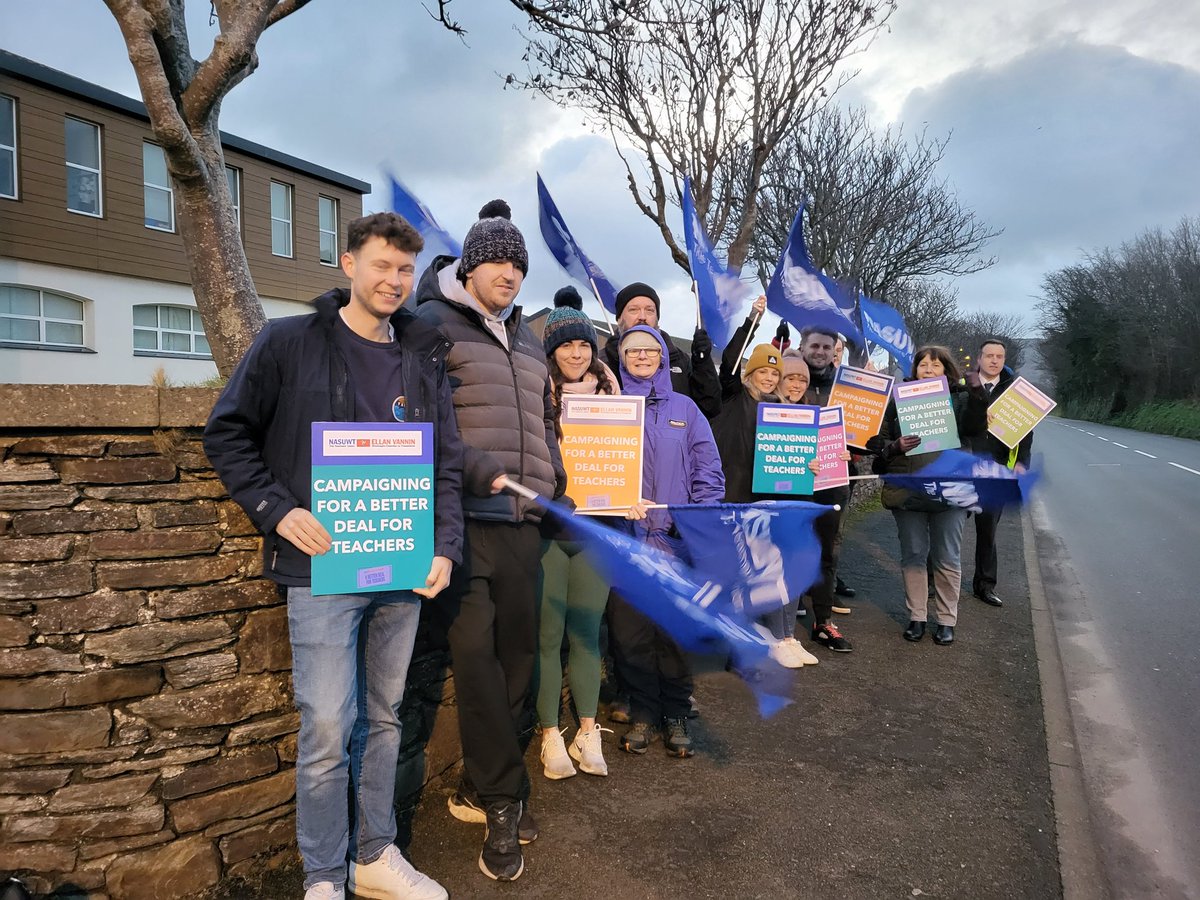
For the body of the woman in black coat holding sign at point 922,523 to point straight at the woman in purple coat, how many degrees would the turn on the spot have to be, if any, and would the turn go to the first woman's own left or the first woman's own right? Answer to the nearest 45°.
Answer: approximately 45° to the first woman's own right

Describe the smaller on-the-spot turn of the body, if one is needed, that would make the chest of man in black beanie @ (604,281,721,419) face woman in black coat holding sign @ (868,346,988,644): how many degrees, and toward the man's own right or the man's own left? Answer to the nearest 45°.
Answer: approximately 135° to the man's own left

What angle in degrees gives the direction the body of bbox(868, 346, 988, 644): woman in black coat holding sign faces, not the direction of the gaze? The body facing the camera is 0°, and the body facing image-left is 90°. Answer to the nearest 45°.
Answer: approximately 0°

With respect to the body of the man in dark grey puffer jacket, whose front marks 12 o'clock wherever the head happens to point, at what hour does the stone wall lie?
The stone wall is roughly at 4 o'clock from the man in dark grey puffer jacket.

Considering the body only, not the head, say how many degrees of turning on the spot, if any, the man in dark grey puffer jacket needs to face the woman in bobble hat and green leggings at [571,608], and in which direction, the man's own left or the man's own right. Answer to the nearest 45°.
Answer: approximately 90° to the man's own left

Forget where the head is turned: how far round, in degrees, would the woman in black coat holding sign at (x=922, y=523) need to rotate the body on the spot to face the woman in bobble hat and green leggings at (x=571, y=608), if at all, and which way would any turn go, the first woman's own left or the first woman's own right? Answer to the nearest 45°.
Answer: approximately 45° to the first woman's own right
